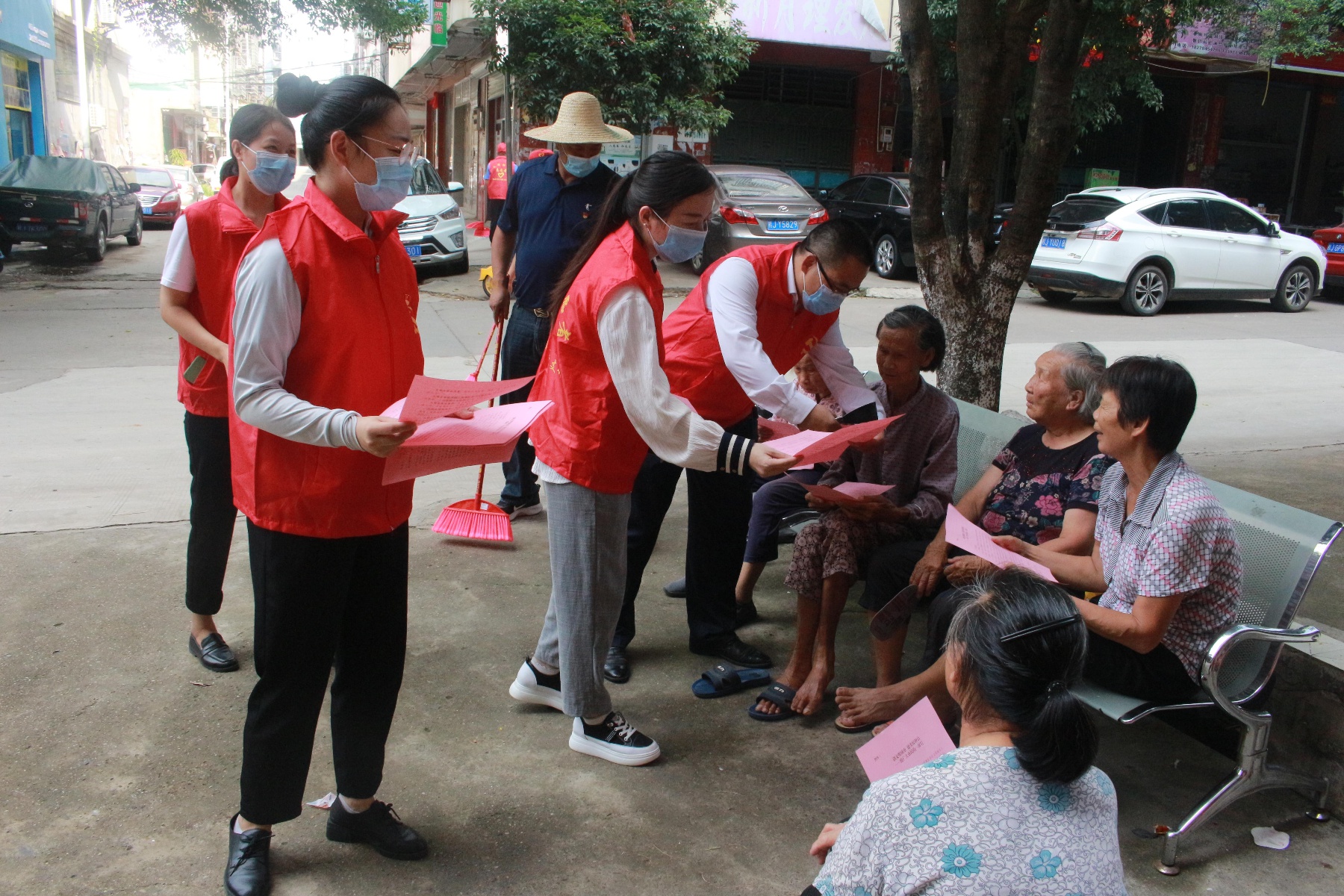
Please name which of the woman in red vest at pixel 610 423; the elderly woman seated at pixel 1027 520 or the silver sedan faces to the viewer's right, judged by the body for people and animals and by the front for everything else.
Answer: the woman in red vest

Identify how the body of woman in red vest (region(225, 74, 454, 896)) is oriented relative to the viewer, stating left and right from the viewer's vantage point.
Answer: facing the viewer and to the right of the viewer

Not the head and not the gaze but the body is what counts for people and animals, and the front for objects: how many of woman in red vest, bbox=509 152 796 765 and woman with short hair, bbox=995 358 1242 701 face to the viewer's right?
1

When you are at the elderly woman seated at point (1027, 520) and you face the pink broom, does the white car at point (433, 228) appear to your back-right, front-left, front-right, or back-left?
front-right

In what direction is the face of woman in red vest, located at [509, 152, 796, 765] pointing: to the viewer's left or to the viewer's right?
to the viewer's right

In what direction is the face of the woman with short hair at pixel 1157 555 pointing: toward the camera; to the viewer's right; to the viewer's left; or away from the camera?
to the viewer's left

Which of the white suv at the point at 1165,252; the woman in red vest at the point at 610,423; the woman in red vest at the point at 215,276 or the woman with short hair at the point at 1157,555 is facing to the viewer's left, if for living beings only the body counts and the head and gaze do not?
the woman with short hair

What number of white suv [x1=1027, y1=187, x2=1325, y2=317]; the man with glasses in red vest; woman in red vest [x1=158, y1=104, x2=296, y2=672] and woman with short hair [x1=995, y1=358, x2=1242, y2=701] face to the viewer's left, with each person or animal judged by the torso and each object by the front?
1

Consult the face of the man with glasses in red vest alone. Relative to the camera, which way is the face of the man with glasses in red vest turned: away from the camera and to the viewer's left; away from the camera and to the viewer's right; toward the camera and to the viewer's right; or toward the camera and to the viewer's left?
toward the camera and to the viewer's right

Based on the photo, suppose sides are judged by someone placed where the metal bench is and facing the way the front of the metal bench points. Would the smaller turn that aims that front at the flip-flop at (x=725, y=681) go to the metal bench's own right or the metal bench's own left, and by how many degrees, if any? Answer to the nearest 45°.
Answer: approximately 45° to the metal bench's own right

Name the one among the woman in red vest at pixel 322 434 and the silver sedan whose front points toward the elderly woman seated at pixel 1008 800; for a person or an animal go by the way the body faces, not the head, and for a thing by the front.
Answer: the woman in red vest

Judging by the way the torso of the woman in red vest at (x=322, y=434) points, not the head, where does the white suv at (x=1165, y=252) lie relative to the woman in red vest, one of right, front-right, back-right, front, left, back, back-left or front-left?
left

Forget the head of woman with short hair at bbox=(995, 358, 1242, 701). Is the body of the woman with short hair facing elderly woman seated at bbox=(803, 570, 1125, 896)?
no

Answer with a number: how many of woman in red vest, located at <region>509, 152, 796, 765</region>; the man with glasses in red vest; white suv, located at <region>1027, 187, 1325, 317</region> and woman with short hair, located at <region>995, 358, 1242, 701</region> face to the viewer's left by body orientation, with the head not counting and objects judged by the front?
1

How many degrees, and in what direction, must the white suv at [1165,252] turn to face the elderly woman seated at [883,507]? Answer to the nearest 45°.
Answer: approximately 135° to its right

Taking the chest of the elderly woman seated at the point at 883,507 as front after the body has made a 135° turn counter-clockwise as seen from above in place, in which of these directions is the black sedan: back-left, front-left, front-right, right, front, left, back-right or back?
left

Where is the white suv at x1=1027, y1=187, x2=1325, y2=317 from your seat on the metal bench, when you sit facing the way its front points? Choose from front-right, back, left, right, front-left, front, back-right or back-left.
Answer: back-right

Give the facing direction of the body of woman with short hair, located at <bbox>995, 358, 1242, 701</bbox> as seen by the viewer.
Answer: to the viewer's left

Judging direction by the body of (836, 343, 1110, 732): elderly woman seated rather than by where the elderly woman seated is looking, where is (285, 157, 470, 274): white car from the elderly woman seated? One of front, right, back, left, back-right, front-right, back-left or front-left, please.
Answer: right
